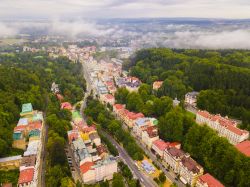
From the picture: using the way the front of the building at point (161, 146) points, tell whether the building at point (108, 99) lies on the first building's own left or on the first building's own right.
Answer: on the first building's own right

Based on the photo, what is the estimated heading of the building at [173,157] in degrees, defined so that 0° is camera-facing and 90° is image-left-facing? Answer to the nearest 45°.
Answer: approximately 45°

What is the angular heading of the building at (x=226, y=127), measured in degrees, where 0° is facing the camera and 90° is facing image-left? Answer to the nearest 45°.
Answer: approximately 45°

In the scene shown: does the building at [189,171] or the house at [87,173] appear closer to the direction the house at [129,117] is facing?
the house

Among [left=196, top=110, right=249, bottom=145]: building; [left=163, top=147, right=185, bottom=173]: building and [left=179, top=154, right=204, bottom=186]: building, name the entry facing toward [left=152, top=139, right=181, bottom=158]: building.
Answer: [left=196, top=110, right=249, bottom=145]: building

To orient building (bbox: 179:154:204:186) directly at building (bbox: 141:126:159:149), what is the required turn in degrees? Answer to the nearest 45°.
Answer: approximately 90° to its right

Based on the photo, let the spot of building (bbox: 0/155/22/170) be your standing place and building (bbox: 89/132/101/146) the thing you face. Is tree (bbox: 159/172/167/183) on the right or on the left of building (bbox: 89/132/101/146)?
right

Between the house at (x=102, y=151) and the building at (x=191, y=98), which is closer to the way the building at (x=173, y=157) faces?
the house
